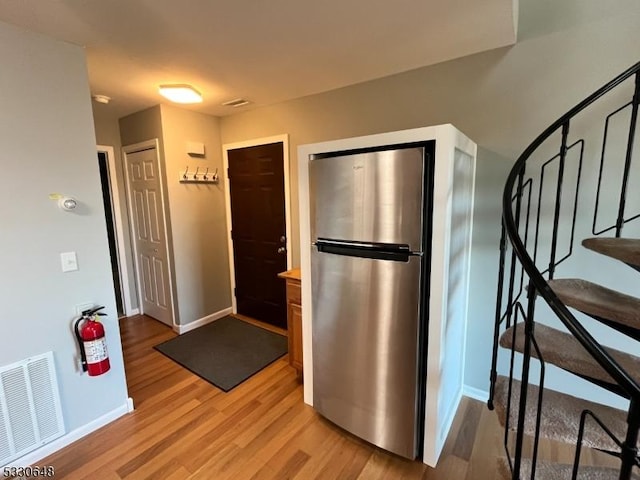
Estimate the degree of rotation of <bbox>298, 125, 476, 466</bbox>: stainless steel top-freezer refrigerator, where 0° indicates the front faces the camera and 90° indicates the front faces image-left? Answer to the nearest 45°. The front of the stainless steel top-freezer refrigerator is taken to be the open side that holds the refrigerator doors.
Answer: approximately 45°

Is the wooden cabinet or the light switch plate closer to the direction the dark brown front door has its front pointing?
the light switch plate

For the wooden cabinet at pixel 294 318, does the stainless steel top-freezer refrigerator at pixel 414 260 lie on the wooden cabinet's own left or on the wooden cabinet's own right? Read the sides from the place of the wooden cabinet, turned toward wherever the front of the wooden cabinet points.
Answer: on the wooden cabinet's own left

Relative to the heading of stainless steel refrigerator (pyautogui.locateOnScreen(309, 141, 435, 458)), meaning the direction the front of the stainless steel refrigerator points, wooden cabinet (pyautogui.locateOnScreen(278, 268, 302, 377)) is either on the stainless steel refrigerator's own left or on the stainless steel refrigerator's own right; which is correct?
on the stainless steel refrigerator's own right

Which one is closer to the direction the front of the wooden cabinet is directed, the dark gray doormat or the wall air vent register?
the wall air vent register

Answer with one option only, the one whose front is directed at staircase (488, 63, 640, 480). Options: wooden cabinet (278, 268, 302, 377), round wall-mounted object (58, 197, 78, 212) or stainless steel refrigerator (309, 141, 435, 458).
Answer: the round wall-mounted object

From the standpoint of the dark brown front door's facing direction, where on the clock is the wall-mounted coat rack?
The wall-mounted coat rack is roughly at 2 o'clock from the dark brown front door.

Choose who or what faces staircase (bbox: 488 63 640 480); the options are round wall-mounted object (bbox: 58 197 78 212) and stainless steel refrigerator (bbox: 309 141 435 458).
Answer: the round wall-mounted object

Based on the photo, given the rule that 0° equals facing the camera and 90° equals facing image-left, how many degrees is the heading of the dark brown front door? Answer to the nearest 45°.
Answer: approximately 45°

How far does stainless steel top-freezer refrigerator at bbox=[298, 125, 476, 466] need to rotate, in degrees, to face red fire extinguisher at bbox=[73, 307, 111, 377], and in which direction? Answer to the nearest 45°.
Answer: approximately 45° to its right
